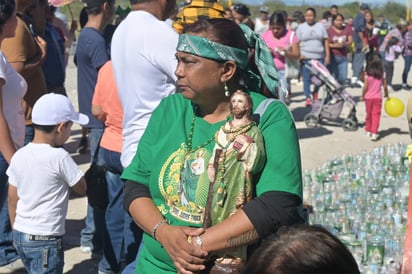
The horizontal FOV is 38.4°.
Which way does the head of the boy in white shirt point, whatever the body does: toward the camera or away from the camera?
away from the camera

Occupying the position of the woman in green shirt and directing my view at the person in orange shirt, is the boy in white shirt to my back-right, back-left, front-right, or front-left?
front-left

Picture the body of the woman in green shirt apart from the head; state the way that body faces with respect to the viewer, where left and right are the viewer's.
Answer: facing the viewer and to the left of the viewer

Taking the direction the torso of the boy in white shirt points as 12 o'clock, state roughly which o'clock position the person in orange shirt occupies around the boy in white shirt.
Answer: The person in orange shirt is roughly at 12 o'clock from the boy in white shirt.

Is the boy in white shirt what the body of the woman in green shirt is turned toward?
no

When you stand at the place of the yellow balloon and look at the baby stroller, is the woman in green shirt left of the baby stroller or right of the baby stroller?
left

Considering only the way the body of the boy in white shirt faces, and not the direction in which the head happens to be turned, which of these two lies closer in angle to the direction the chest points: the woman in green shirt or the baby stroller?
the baby stroller

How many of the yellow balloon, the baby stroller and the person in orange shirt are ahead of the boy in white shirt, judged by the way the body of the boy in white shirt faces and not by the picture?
3

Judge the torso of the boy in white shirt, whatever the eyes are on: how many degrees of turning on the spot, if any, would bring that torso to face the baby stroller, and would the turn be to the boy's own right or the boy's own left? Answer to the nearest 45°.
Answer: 0° — they already face it

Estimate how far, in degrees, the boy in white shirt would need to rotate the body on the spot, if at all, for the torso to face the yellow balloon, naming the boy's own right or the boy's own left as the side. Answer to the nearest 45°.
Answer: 0° — they already face it

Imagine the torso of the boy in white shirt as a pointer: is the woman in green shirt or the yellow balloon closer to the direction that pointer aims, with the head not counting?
the yellow balloon

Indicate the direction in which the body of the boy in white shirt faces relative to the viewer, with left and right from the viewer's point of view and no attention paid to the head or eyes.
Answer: facing away from the viewer and to the right of the viewer

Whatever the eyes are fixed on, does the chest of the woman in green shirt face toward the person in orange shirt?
no

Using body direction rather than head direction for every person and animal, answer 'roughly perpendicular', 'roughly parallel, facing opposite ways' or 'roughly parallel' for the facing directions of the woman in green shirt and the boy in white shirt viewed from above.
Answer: roughly parallel, facing opposite ways

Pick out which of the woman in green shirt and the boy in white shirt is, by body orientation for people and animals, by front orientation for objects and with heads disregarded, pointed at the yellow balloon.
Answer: the boy in white shirt

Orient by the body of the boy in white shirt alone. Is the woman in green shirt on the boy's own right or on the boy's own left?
on the boy's own right
